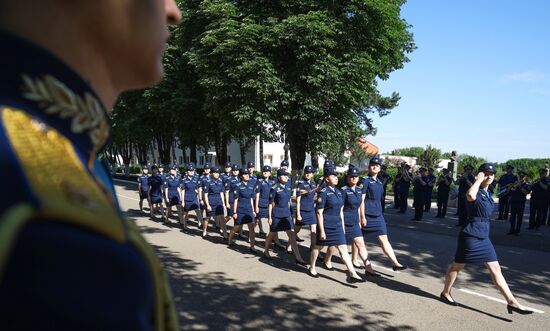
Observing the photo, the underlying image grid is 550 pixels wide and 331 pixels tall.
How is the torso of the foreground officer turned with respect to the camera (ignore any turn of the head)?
to the viewer's right

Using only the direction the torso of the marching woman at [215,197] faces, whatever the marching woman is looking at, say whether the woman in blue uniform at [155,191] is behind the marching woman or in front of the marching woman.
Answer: behind

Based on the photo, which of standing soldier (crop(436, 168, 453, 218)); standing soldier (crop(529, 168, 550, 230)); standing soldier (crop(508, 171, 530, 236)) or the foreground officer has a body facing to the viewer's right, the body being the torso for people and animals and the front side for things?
the foreground officer

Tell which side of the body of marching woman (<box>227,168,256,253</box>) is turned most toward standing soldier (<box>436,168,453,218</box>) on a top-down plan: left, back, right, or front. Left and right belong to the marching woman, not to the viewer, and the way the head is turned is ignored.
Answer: left

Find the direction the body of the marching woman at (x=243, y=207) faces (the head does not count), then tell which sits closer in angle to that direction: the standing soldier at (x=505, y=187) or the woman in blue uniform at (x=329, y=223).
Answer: the woman in blue uniform

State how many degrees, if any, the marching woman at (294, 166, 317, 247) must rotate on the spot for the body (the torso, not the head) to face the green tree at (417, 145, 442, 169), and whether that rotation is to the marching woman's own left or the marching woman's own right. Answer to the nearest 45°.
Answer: approximately 135° to the marching woman's own left

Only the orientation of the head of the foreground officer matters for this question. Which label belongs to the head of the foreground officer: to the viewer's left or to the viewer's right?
to the viewer's right

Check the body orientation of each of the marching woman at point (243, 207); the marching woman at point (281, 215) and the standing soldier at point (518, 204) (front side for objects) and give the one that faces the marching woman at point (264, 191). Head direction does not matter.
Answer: the standing soldier

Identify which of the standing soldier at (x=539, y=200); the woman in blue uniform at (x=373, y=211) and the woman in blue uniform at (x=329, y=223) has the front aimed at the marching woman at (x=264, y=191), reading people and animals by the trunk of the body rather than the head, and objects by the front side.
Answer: the standing soldier

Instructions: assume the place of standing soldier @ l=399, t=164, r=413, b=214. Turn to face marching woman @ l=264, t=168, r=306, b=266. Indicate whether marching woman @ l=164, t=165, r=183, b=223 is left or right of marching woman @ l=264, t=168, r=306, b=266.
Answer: right
